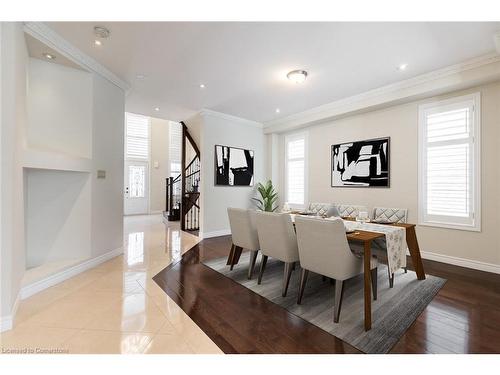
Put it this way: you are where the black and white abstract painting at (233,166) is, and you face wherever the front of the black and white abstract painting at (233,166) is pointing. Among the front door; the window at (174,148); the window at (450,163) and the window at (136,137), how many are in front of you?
1

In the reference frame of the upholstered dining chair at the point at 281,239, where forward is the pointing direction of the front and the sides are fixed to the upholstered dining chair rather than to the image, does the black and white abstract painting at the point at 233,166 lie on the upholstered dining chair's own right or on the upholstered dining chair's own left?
on the upholstered dining chair's own left

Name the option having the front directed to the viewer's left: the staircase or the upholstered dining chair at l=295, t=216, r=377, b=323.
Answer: the staircase

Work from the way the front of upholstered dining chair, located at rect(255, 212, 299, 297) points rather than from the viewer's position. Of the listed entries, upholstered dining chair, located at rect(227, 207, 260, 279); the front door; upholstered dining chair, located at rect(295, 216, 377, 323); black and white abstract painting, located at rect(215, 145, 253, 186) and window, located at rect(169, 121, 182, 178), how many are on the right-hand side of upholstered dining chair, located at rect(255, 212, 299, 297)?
1

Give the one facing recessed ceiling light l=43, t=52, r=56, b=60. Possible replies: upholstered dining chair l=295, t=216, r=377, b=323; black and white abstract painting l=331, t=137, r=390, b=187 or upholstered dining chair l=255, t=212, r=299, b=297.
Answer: the black and white abstract painting

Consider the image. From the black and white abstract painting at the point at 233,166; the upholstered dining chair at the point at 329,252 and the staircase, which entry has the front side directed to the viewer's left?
the staircase

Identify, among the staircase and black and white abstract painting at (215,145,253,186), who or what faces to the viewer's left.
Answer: the staircase

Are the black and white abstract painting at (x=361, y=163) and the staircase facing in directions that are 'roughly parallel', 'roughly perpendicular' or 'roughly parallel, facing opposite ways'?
roughly parallel

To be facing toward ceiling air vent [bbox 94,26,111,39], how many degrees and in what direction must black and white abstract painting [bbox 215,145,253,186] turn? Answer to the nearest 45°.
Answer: approximately 90° to its right

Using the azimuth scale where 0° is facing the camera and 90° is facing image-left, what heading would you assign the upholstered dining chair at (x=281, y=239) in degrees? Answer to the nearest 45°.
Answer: approximately 225°

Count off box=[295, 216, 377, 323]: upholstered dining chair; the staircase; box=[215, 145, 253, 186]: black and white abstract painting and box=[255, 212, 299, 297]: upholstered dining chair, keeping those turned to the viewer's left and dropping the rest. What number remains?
1

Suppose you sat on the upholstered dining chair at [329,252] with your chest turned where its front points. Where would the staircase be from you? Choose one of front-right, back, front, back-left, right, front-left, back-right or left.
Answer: left

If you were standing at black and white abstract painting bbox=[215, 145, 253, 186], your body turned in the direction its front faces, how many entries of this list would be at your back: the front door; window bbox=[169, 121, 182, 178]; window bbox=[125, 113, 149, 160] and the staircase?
4

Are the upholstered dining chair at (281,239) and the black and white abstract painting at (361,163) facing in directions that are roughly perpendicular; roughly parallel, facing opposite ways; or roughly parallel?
roughly parallel, facing opposite ways

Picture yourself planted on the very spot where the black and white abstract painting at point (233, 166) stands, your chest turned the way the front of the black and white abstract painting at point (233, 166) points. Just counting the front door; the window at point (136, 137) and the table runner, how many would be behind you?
2

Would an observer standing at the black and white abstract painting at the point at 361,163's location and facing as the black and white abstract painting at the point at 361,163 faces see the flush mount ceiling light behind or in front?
in front

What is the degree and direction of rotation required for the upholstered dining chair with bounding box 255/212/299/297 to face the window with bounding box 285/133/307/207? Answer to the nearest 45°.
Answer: approximately 45° to its left

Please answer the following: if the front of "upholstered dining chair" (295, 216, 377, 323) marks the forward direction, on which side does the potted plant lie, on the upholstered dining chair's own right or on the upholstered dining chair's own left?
on the upholstered dining chair's own left

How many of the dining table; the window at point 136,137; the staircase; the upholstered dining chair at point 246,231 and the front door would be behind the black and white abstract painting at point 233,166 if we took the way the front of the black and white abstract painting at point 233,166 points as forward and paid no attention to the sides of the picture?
3

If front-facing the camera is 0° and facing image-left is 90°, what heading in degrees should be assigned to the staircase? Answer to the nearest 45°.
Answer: approximately 90°
